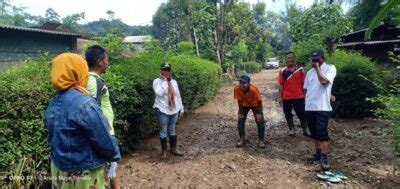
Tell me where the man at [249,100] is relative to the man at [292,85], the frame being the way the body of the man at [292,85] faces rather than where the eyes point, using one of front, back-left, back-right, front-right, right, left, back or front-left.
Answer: front-right

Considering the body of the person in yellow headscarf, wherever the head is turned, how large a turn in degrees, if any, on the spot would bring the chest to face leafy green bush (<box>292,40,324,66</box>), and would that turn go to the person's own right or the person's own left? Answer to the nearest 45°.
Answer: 0° — they already face it

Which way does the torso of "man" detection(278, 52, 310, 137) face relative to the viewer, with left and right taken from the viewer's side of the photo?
facing the viewer

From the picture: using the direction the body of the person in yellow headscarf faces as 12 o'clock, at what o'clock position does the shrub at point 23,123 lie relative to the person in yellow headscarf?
The shrub is roughly at 10 o'clock from the person in yellow headscarf.

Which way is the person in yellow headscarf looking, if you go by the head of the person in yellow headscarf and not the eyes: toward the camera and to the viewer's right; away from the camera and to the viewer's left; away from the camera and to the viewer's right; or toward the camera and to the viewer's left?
away from the camera and to the viewer's right

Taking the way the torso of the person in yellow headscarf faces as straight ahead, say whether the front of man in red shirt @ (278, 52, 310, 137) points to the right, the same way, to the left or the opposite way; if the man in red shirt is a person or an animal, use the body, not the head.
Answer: the opposite way

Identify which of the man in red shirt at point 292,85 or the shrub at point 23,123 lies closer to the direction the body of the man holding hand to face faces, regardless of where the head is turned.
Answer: the shrub

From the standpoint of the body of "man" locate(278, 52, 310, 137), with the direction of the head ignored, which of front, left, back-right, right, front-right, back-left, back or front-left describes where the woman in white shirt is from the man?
front-right

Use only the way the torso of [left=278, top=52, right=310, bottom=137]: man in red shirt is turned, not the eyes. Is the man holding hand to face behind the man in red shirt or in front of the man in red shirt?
in front

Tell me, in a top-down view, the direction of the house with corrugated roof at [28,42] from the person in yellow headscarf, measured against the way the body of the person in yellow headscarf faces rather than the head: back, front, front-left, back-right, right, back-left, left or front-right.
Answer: front-left

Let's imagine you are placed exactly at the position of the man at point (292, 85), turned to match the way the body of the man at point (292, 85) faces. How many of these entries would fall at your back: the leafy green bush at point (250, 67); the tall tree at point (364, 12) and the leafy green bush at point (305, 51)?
3

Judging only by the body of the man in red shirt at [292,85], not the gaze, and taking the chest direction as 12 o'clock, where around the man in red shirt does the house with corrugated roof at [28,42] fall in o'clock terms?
The house with corrugated roof is roughly at 4 o'clock from the man in red shirt.

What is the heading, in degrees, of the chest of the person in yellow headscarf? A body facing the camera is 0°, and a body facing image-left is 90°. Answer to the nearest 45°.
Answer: approximately 225°

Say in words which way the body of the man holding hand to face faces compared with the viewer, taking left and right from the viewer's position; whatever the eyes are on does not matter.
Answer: facing the viewer and to the left of the viewer

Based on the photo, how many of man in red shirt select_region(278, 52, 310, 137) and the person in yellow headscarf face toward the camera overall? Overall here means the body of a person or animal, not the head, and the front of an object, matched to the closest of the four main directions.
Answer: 1

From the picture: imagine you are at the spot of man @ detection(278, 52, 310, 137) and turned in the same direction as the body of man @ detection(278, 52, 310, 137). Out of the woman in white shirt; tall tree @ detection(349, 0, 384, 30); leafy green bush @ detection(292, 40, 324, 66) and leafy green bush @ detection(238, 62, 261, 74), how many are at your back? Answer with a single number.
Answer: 3
